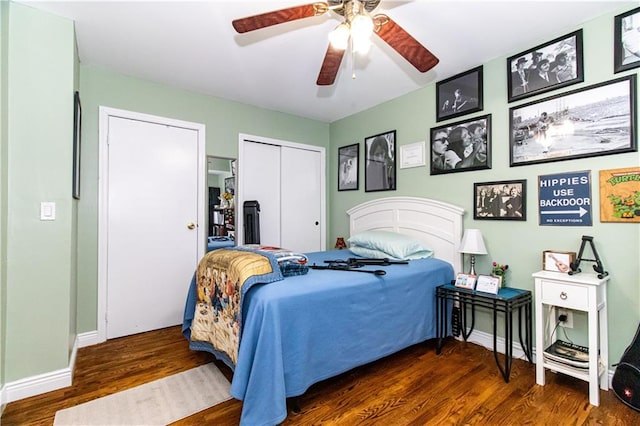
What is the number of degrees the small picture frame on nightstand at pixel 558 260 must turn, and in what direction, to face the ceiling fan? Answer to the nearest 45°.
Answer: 0° — it already faces it

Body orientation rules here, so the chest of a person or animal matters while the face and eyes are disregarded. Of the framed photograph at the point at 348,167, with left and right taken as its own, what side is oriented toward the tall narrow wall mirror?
front

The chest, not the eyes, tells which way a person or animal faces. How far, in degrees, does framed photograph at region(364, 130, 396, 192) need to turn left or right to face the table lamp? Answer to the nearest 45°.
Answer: approximately 90° to its left

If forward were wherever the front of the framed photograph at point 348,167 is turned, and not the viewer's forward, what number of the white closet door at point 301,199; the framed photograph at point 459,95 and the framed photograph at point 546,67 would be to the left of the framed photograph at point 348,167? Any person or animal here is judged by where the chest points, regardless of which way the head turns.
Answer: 2

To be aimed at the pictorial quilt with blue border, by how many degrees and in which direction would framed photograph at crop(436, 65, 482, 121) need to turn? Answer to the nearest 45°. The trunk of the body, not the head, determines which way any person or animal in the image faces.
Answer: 0° — it already faces it

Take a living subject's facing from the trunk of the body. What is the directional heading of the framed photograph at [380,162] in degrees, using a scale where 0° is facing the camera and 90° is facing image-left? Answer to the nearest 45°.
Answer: approximately 45°

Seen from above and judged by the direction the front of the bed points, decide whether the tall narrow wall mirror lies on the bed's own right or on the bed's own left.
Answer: on the bed's own right

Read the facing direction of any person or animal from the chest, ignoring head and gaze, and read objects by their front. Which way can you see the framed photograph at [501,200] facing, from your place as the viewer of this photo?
facing the viewer and to the left of the viewer
